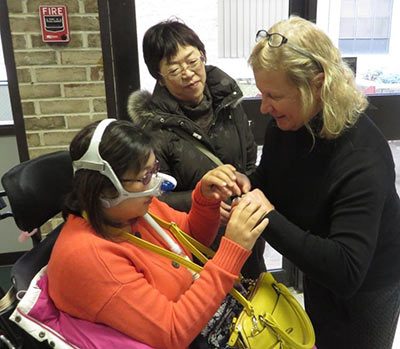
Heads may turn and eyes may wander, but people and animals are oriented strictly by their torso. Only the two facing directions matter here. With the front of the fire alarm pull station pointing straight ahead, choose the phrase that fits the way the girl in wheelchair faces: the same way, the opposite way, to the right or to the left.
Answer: to the left

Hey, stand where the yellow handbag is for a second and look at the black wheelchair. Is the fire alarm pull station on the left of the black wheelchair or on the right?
right

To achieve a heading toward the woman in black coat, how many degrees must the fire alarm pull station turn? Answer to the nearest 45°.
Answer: approximately 45° to its left

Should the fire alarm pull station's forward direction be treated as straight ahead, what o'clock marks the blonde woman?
The blonde woman is roughly at 11 o'clock from the fire alarm pull station.

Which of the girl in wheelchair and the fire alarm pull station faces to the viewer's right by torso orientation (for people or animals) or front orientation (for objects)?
the girl in wheelchair

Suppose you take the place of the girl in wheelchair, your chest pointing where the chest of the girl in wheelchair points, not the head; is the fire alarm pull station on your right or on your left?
on your left

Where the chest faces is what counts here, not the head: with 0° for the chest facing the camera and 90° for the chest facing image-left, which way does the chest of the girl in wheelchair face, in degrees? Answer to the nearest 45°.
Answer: approximately 270°

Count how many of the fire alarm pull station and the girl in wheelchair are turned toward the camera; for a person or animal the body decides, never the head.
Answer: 1

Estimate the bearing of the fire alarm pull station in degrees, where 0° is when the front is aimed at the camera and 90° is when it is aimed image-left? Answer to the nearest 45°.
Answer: approximately 0°

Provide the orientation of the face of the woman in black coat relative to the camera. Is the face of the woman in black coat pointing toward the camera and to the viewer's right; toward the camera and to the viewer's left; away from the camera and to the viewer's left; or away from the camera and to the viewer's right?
toward the camera and to the viewer's right
